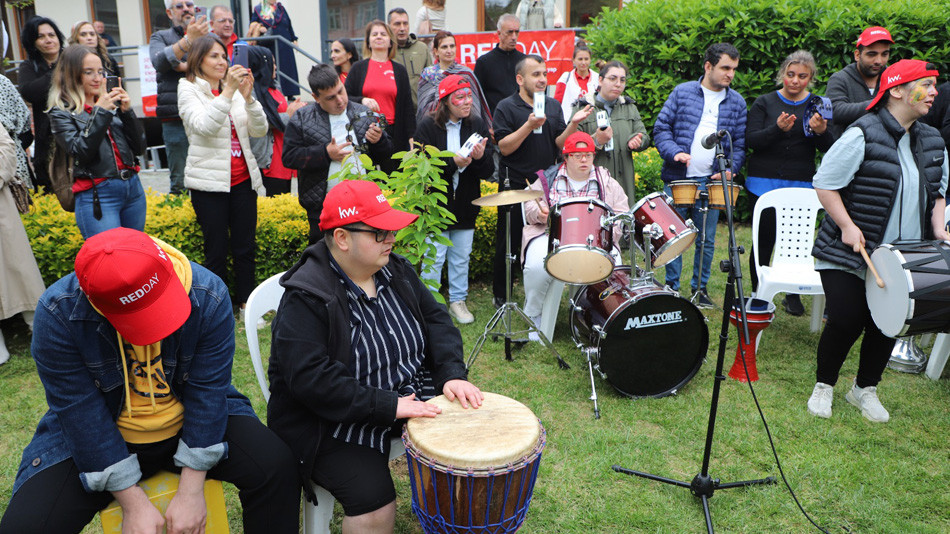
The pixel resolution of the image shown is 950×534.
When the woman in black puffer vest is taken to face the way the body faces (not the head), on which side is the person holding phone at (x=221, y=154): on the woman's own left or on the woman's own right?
on the woman's own right

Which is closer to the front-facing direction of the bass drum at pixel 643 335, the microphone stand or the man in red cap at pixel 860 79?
the microphone stand

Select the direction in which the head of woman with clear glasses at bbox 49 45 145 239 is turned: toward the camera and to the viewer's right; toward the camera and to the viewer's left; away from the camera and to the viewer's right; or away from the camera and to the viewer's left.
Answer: toward the camera and to the viewer's right

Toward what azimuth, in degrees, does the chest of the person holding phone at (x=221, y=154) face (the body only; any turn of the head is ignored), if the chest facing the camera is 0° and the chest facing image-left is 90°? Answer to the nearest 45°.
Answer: approximately 315°

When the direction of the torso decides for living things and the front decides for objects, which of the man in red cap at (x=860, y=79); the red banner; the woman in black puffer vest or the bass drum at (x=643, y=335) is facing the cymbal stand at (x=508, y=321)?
the red banner

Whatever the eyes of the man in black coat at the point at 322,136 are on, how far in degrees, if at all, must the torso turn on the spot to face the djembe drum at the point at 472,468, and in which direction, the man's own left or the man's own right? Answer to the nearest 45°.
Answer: approximately 45° to the man's own right
